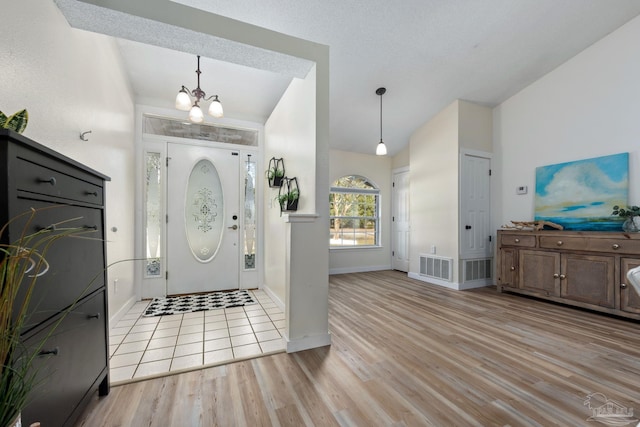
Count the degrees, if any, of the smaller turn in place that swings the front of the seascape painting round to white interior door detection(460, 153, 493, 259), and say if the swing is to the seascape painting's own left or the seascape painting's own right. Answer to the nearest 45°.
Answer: approximately 45° to the seascape painting's own right

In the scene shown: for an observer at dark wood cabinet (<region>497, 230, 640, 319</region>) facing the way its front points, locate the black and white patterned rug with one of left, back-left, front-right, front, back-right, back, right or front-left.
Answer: front

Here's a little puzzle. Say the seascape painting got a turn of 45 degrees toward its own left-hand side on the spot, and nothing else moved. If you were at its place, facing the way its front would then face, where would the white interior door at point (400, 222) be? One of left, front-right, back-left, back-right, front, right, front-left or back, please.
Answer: right

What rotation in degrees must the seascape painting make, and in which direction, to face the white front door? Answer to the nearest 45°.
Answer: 0° — it already faces it

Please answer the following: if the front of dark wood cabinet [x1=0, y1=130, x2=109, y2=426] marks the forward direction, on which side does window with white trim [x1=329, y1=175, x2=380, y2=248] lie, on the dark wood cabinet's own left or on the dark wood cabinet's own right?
on the dark wood cabinet's own left

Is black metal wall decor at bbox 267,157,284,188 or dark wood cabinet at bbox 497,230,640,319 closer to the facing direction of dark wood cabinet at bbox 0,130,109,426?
the dark wood cabinet

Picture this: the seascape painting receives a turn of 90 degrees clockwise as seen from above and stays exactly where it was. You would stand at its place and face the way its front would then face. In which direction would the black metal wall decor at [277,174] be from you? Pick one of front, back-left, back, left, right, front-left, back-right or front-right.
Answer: left

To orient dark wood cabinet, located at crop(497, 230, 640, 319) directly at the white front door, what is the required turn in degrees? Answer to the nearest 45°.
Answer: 0° — it already faces it

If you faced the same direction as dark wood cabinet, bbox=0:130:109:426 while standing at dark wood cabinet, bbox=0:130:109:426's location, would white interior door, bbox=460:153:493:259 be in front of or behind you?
in front

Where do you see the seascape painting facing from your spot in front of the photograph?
facing the viewer and to the left of the viewer

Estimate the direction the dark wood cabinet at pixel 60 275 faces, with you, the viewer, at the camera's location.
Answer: facing the viewer and to the right of the viewer

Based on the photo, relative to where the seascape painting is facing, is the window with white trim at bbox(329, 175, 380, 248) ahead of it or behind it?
ahead
